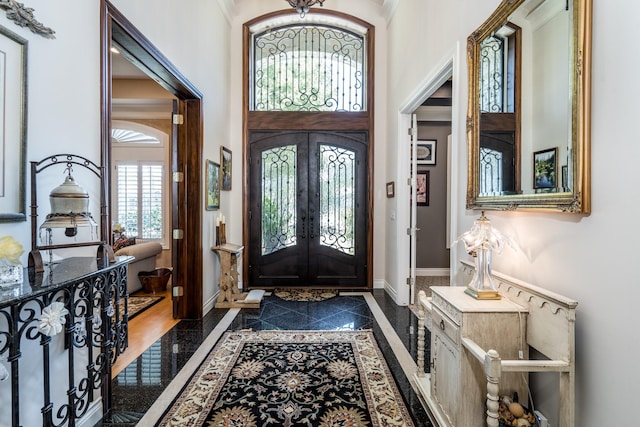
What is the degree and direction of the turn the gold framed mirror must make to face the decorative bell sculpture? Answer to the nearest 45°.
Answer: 0° — it already faces it

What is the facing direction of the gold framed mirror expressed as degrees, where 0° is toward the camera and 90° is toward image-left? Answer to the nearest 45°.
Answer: approximately 45°

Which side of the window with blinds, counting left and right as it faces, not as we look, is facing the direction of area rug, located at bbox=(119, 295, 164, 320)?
front

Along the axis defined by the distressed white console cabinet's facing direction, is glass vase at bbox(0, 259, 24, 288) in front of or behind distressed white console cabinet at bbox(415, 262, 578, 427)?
in front

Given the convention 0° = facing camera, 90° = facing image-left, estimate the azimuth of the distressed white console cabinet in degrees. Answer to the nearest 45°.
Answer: approximately 45°

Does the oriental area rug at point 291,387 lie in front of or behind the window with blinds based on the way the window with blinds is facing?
in front

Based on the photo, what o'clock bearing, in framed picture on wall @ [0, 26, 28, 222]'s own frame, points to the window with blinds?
The window with blinds is roughly at 8 o'clock from the framed picture on wall.

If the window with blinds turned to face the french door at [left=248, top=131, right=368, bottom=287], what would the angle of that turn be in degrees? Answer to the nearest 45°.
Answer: approximately 45° to its left

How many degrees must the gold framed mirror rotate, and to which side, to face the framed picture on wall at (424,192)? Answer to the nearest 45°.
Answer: approximately 135° to its right

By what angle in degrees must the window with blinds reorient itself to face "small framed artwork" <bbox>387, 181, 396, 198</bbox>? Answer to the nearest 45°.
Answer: approximately 45° to its left

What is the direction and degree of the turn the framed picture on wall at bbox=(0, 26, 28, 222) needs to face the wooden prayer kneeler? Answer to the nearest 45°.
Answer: approximately 90° to its left

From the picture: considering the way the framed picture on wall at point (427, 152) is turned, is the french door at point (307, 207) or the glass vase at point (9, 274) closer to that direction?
the glass vase

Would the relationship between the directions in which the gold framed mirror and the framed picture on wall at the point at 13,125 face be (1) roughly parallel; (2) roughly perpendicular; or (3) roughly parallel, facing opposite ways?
roughly parallel, facing opposite ways

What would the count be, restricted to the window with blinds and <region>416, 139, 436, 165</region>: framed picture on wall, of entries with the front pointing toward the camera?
2

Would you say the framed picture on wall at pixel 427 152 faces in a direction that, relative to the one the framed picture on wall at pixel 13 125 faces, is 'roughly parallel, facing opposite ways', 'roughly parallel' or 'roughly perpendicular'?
roughly perpendicular

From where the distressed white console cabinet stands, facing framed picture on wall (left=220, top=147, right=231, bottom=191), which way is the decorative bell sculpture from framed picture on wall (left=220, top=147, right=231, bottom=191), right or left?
left

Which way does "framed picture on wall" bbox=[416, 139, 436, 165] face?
toward the camera
